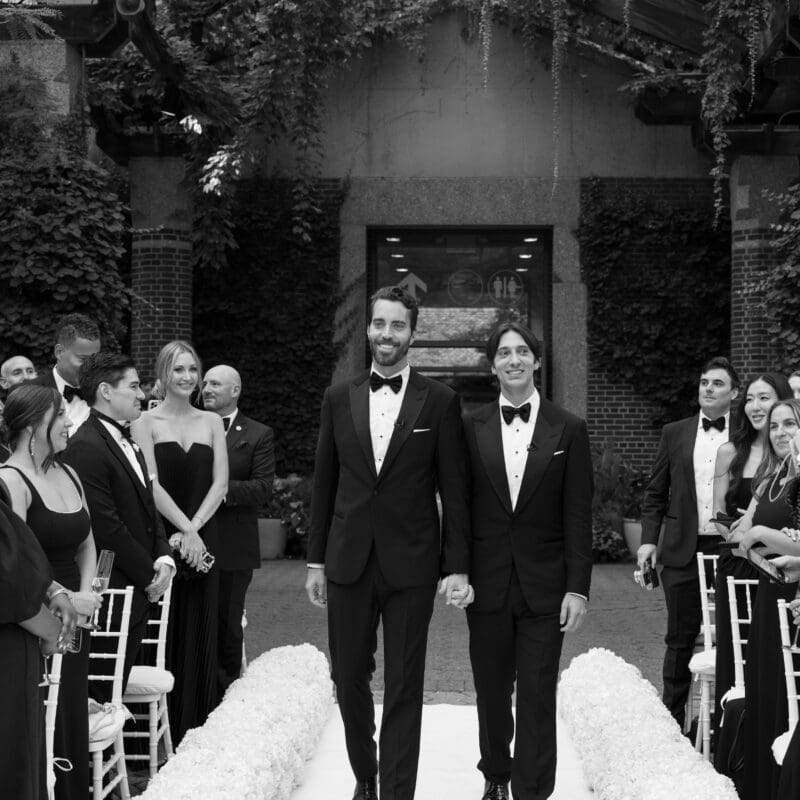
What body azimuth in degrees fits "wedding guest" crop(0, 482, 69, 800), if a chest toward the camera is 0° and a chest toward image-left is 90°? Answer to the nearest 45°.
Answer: approximately 270°

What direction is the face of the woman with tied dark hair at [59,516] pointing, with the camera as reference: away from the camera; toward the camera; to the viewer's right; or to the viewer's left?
to the viewer's right

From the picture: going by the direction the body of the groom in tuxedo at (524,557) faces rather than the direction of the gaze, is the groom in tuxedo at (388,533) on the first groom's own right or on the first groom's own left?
on the first groom's own right

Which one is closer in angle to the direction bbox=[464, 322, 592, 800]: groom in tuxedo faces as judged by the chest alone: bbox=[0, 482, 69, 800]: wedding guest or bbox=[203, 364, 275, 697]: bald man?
the wedding guest

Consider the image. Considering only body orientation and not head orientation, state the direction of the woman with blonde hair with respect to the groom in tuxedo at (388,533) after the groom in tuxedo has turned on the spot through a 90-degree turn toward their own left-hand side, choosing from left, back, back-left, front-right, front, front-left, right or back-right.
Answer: back-left

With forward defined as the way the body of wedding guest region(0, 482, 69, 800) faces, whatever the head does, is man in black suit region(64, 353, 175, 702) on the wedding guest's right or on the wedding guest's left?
on the wedding guest's left

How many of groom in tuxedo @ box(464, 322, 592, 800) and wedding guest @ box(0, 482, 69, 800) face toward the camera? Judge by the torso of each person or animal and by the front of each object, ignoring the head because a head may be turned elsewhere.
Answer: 1

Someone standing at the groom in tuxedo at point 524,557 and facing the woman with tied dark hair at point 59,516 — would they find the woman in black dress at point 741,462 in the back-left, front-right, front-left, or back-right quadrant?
back-right

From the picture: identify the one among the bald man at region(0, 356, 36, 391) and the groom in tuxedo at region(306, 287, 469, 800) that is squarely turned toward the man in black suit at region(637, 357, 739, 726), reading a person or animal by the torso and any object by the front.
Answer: the bald man

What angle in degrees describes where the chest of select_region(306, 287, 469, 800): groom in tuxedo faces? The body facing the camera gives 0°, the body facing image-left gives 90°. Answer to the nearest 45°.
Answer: approximately 0°

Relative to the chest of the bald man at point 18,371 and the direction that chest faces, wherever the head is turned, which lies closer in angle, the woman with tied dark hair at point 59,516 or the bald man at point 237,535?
the bald man

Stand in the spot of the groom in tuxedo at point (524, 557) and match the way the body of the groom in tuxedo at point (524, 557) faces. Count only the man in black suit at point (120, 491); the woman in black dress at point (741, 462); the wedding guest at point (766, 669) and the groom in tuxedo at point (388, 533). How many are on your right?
2

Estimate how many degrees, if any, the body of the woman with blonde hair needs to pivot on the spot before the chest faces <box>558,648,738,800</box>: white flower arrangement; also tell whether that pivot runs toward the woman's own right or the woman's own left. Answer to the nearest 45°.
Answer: approximately 45° to the woman's own left

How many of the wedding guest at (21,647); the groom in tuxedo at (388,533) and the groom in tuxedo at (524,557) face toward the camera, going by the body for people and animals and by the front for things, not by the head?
2
